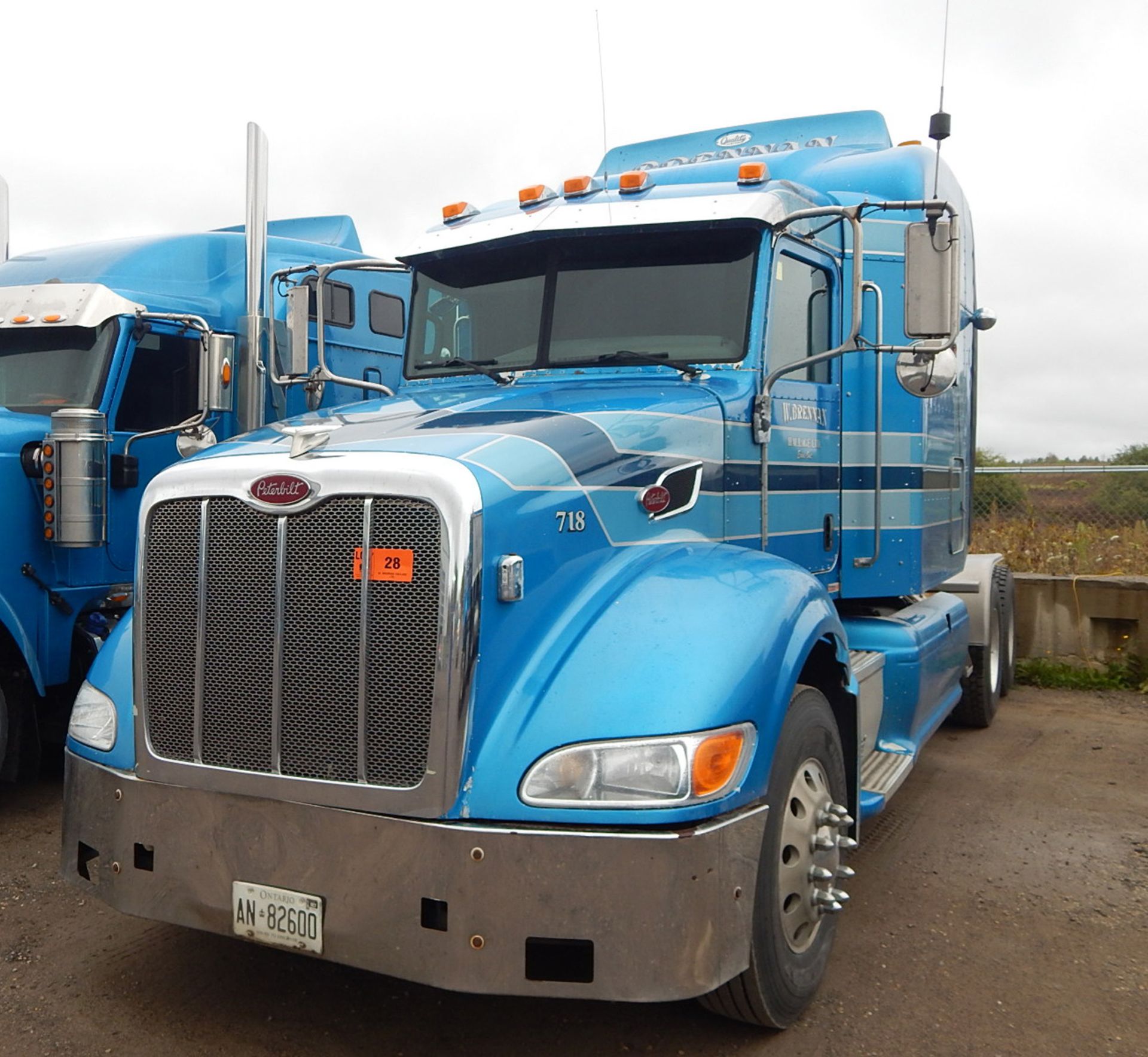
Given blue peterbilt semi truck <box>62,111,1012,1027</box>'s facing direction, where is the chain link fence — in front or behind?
behind

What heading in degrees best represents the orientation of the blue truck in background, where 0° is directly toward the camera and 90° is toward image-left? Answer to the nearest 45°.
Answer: approximately 45°

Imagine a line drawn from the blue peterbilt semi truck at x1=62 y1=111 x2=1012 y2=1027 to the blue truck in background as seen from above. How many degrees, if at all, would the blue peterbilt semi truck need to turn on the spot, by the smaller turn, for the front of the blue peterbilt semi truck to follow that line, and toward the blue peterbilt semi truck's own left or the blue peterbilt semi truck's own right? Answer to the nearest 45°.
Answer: approximately 90° to the blue peterbilt semi truck's own right

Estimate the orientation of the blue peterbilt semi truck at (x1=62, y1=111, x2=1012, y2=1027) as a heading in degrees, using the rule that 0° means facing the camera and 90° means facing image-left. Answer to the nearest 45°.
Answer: approximately 45°

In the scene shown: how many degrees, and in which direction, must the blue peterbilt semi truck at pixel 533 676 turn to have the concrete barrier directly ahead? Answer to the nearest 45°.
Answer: approximately 180°
